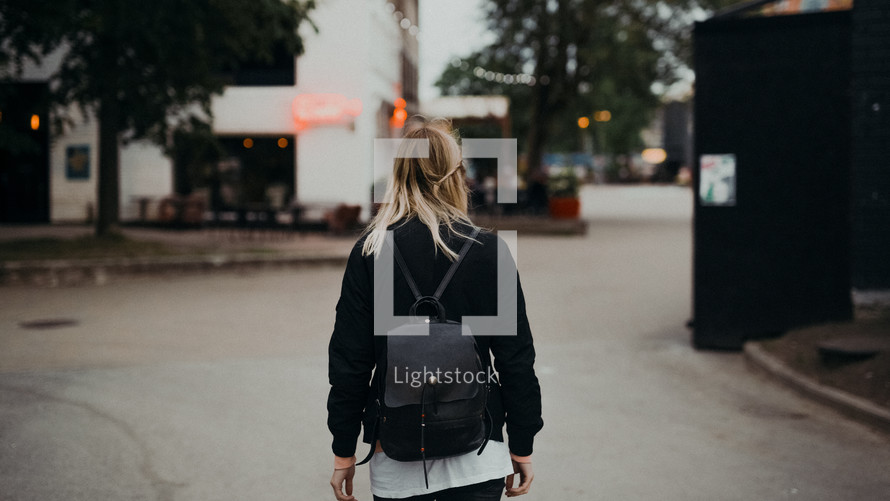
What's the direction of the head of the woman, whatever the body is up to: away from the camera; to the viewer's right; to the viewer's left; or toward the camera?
away from the camera

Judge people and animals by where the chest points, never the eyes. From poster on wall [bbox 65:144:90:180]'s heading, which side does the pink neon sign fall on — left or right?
on its left

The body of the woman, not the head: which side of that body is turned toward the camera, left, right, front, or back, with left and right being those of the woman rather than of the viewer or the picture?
back

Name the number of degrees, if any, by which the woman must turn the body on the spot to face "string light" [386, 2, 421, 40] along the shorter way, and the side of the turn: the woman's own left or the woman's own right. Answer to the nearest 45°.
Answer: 0° — they already face it

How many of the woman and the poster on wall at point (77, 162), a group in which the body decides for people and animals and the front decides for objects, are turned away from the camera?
1

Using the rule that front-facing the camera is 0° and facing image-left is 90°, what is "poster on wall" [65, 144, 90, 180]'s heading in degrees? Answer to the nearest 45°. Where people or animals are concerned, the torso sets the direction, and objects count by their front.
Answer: approximately 0°

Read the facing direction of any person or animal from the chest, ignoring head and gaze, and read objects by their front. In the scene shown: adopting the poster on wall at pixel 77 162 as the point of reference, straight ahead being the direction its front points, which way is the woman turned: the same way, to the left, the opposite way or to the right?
the opposite way

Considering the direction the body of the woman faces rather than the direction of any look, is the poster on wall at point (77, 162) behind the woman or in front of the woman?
in front

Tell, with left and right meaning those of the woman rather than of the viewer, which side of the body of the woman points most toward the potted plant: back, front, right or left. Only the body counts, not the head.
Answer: front

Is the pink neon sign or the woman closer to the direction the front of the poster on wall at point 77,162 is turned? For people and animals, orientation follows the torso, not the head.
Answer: the woman

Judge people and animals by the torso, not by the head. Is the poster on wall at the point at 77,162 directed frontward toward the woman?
yes

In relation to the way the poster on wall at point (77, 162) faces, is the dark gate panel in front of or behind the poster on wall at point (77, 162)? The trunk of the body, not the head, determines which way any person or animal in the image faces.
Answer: in front

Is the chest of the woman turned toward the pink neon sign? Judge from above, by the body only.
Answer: yes

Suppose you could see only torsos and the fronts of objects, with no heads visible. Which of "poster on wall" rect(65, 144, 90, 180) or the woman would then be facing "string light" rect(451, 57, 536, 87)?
the woman
